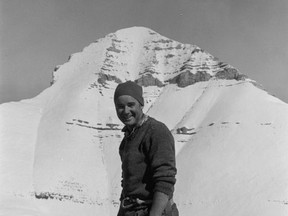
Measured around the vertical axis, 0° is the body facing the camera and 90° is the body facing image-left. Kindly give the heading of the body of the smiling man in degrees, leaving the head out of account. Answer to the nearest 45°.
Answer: approximately 45°
